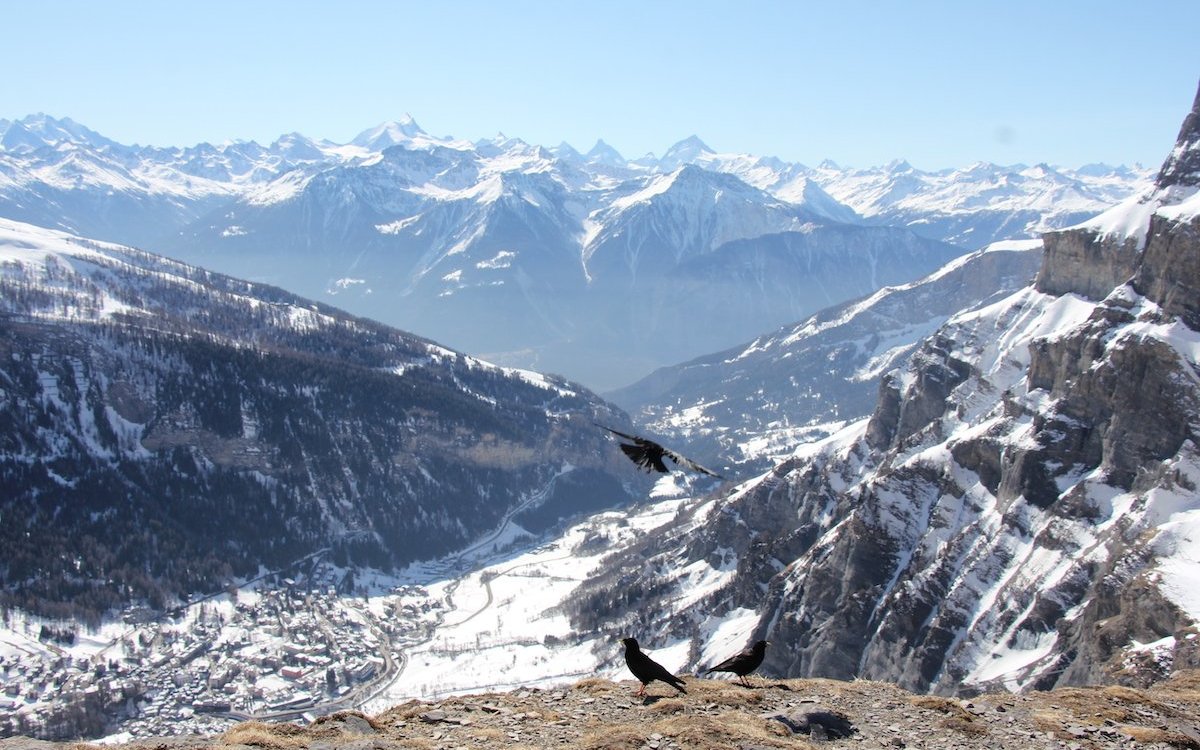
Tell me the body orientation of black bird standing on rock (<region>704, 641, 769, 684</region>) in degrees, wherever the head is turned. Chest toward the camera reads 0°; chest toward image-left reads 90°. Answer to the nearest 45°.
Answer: approximately 270°

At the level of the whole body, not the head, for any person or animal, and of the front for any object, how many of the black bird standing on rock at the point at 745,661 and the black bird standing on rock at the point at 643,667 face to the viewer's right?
1

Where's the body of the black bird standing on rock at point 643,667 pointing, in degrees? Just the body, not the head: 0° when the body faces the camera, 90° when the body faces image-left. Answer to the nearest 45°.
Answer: approximately 90°

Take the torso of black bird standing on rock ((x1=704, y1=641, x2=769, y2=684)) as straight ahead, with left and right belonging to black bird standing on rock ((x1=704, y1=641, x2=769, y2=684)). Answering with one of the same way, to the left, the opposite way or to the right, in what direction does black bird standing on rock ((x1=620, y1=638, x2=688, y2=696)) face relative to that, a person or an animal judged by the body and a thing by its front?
the opposite way

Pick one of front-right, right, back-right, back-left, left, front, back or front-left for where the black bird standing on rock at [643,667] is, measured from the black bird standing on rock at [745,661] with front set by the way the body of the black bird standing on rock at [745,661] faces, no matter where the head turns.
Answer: back-right

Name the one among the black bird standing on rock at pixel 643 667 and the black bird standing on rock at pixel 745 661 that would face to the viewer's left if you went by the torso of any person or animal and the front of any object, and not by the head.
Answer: the black bird standing on rock at pixel 643 667

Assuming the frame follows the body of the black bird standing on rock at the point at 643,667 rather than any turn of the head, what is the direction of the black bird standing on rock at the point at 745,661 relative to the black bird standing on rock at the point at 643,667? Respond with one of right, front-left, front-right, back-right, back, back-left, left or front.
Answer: back-right
